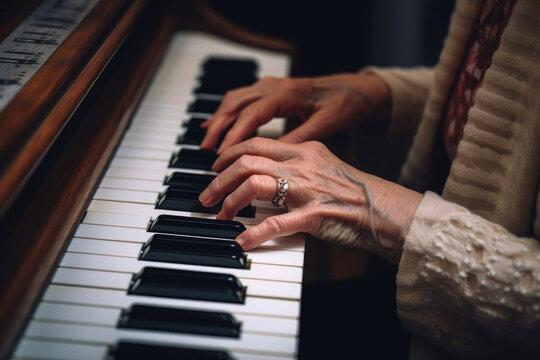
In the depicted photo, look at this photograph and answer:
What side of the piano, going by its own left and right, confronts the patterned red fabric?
front

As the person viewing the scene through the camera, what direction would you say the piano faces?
facing to the right of the viewer
